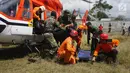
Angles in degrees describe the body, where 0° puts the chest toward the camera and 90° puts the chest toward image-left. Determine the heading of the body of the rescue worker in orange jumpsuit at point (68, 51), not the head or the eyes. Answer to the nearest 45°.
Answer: approximately 270°

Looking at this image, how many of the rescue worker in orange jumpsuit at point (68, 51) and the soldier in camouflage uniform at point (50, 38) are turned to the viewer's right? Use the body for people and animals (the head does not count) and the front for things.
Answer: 2

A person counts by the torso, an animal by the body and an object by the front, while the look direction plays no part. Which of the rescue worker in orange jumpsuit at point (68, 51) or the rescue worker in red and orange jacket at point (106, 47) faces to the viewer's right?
the rescue worker in orange jumpsuit at point (68, 51)

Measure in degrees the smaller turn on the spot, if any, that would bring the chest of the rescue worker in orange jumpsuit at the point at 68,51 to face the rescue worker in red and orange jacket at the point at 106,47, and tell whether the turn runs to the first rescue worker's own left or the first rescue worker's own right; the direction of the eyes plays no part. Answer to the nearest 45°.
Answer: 0° — they already face them

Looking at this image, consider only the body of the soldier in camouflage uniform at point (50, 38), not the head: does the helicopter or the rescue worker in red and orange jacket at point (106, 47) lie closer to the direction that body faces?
the rescue worker in red and orange jacket

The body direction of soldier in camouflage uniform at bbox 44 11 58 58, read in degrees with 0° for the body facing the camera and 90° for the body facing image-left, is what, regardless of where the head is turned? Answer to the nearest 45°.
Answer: approximately 270°

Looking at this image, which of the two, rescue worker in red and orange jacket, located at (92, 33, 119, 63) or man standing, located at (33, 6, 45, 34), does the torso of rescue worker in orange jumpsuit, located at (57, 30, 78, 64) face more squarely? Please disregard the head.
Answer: the rescue worker in red and orange jacket

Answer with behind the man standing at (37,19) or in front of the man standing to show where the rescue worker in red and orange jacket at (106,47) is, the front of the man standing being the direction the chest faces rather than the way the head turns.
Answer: in front
